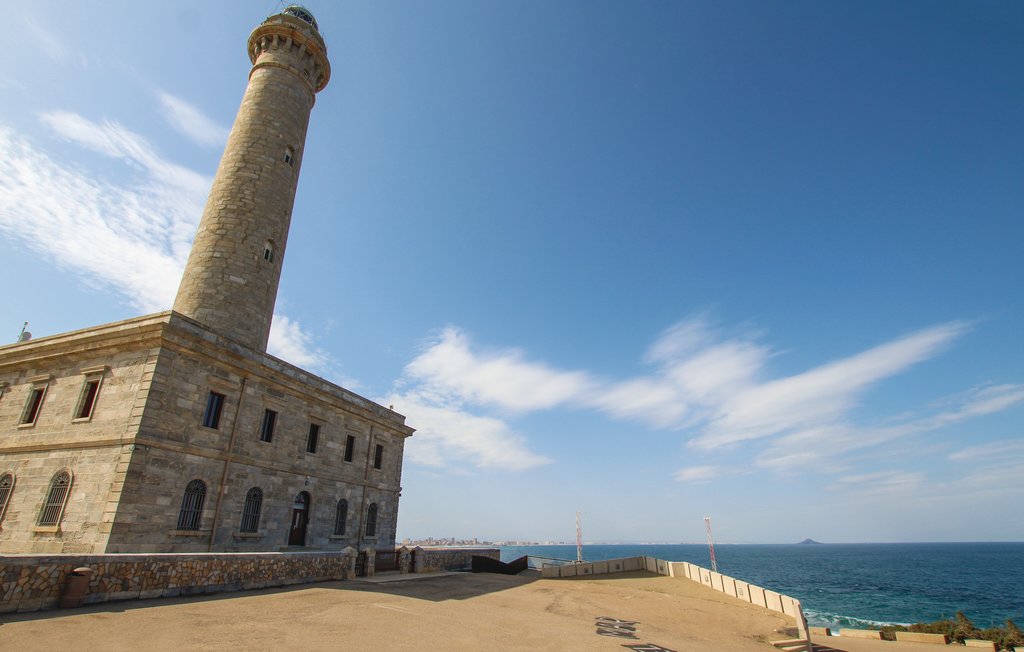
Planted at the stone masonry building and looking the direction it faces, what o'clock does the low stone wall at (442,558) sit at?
The low stone wall is roughly at 10 o'clock from the stone masonry building.

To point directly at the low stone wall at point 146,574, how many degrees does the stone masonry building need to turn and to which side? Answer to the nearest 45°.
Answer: approximately 45° to its right

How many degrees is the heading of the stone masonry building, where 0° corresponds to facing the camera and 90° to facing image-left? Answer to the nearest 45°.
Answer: approximately 315°

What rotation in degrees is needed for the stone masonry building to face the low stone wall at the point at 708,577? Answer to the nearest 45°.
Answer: approximately 45° to its left
